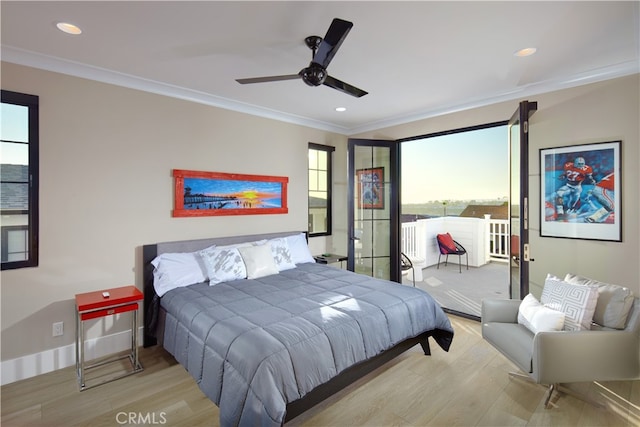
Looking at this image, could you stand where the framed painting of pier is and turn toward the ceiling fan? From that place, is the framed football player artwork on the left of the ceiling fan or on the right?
left

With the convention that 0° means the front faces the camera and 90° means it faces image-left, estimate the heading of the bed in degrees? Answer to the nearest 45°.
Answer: approximately 315°

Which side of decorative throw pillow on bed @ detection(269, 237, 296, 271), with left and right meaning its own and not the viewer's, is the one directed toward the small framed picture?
left

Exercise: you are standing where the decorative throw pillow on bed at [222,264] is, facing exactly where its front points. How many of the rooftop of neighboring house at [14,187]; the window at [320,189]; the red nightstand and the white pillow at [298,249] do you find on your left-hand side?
2

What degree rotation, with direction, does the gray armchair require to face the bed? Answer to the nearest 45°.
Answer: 0° — it already faces it

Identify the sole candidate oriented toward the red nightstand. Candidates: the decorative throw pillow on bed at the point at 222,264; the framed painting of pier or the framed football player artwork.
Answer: the framed football player artwork
